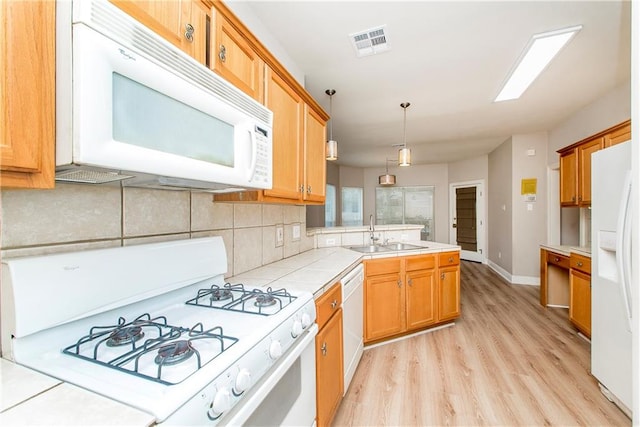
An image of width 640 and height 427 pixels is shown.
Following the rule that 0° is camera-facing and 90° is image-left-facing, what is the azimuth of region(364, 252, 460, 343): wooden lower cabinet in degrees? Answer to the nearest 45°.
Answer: approximately 315°

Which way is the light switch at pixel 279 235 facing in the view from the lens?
facing the viewer and to the right of the viewer

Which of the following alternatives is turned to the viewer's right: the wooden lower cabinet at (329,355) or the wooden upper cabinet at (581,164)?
the wooden lower cabinet

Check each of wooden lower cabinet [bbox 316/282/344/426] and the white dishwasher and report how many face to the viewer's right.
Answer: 2

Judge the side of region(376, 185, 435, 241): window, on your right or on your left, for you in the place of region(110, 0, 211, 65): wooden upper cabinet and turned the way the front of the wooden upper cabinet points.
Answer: on your left

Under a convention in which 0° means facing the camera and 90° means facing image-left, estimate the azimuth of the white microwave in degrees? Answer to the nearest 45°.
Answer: approximately 315°

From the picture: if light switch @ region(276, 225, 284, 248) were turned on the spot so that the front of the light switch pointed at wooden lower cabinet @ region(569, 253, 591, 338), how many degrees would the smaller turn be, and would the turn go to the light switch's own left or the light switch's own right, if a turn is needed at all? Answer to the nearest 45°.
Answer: approximately 45° to the light switch's own left

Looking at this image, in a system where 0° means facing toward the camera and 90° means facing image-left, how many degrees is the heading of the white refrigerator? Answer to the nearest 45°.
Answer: approximately 45°

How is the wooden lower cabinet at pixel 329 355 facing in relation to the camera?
to the viewer's right

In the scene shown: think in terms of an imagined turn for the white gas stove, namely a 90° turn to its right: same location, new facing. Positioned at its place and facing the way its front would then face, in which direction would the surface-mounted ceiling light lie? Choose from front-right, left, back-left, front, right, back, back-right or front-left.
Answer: back-left

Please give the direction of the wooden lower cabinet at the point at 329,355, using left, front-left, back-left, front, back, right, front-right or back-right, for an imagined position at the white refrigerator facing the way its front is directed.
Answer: front

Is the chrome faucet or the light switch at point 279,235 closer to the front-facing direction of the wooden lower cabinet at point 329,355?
the chrome faucet

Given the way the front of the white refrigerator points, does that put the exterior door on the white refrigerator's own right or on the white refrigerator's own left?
on the white refrigerator's own right
